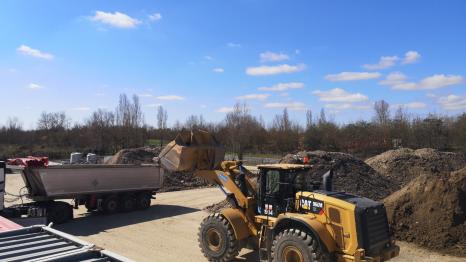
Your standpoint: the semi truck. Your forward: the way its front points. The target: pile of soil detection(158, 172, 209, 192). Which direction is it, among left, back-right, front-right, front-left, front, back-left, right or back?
back

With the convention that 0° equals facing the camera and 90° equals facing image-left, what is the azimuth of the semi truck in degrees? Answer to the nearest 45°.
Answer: approximately 45°

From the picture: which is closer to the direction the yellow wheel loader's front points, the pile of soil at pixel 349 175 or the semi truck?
the semi truck

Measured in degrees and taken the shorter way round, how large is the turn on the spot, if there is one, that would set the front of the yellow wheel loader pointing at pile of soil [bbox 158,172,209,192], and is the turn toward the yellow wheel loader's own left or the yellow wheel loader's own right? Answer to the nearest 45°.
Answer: approximately 45° to the yellow wheel loader's own right

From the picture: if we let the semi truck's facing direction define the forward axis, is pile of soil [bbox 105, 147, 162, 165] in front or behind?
behind

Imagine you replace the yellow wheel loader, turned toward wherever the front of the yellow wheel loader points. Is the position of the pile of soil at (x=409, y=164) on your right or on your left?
on your right

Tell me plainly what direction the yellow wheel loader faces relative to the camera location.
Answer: facing away from the viewer and to the left of the viewer

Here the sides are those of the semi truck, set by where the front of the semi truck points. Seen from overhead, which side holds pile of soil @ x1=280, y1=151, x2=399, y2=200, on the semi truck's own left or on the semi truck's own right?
on the semi truck's own left
